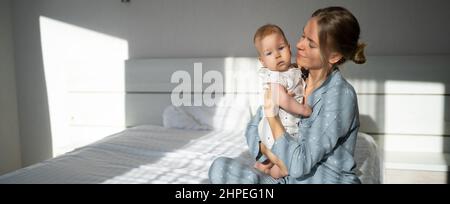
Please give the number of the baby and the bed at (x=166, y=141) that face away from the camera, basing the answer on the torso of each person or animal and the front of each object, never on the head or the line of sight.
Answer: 0

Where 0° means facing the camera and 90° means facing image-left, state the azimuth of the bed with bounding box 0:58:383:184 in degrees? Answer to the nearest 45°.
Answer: approximately 0°

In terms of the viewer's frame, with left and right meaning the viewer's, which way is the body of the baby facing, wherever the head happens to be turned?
facing the viewer and to the right of the viewer
